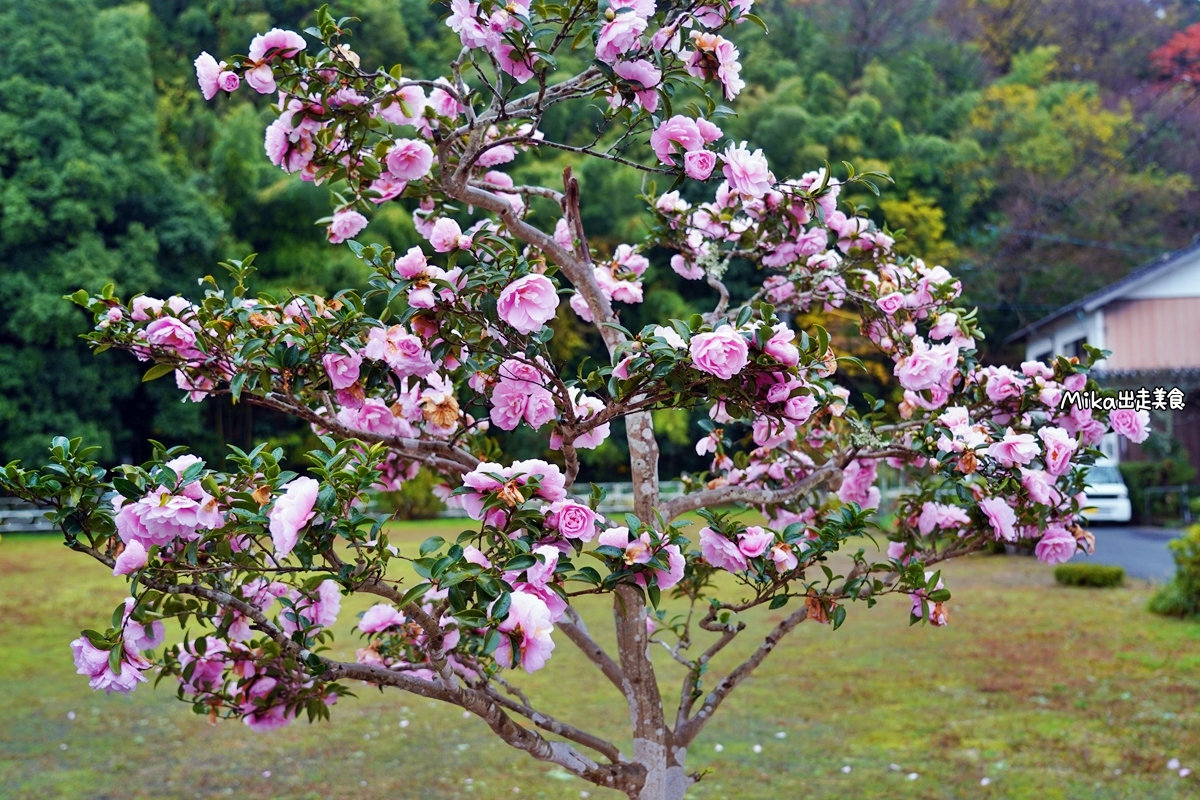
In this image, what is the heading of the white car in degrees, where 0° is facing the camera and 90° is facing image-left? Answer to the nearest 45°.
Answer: approximately 0°

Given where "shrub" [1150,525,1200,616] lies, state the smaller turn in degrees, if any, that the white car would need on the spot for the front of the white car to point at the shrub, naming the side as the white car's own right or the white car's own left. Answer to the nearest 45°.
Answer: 0° — it already faces it

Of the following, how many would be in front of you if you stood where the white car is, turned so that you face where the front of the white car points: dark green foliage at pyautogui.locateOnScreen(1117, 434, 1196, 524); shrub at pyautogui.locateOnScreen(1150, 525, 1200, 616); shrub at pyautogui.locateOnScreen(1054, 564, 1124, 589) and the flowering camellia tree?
3

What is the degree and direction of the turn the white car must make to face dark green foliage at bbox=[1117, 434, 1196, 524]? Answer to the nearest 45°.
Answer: approximately 135° to its left

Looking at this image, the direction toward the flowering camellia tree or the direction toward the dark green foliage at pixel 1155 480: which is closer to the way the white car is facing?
the flowering camellia tree

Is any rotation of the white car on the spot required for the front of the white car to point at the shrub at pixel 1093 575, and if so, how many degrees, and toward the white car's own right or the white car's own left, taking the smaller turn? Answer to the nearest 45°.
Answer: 0° — it already faces it

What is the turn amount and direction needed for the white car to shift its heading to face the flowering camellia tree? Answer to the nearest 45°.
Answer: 0° — it already faces it

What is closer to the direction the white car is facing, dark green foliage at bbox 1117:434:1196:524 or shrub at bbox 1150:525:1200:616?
the shrub

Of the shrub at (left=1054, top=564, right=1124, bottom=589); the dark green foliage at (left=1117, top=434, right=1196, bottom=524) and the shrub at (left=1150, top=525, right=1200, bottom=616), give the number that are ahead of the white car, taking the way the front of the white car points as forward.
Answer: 2

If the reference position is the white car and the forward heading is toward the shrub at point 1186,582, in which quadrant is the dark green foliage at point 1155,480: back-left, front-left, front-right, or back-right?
back-left
